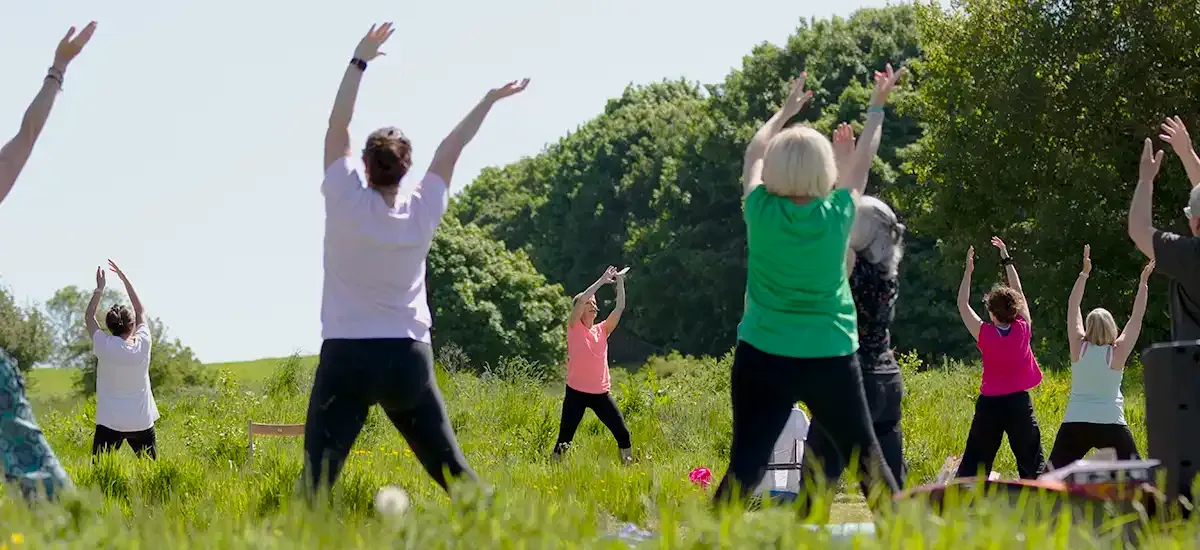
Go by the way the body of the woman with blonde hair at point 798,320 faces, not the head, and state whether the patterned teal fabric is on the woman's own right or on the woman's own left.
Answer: on the woman's own left

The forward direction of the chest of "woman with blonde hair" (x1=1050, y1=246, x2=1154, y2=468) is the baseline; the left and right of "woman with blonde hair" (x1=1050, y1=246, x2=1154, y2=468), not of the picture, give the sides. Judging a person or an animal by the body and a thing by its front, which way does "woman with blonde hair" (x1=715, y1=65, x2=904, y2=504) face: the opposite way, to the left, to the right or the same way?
the same way

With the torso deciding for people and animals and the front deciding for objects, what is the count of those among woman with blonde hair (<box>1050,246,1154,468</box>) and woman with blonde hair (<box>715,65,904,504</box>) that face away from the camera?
2

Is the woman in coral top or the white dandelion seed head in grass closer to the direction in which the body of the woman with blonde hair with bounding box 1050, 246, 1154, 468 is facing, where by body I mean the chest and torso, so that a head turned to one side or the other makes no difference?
the woman in coral top

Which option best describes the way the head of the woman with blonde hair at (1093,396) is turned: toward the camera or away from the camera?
away from the camera

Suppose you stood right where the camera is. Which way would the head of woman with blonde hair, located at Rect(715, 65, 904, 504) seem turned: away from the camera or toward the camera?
away from the camera

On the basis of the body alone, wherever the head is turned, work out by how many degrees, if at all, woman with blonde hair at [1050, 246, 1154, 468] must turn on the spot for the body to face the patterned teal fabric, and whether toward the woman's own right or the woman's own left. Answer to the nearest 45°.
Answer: approximately 135° to the woman's own left

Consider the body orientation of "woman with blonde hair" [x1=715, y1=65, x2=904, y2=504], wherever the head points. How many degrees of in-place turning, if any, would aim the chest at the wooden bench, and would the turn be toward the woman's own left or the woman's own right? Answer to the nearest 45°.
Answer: approximately 45° to the woman's own left

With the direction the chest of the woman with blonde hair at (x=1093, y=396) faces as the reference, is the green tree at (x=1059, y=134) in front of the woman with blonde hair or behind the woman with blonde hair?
in front

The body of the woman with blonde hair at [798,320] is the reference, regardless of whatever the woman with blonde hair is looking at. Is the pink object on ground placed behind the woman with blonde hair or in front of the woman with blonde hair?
in front

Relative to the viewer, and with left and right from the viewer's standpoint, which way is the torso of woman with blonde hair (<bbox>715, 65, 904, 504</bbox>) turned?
facing away from the viewer

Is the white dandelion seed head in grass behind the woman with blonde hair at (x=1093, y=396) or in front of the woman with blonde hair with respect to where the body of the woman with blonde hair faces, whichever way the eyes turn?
behind

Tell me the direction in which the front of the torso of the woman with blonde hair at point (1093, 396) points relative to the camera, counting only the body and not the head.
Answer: away from the camera
